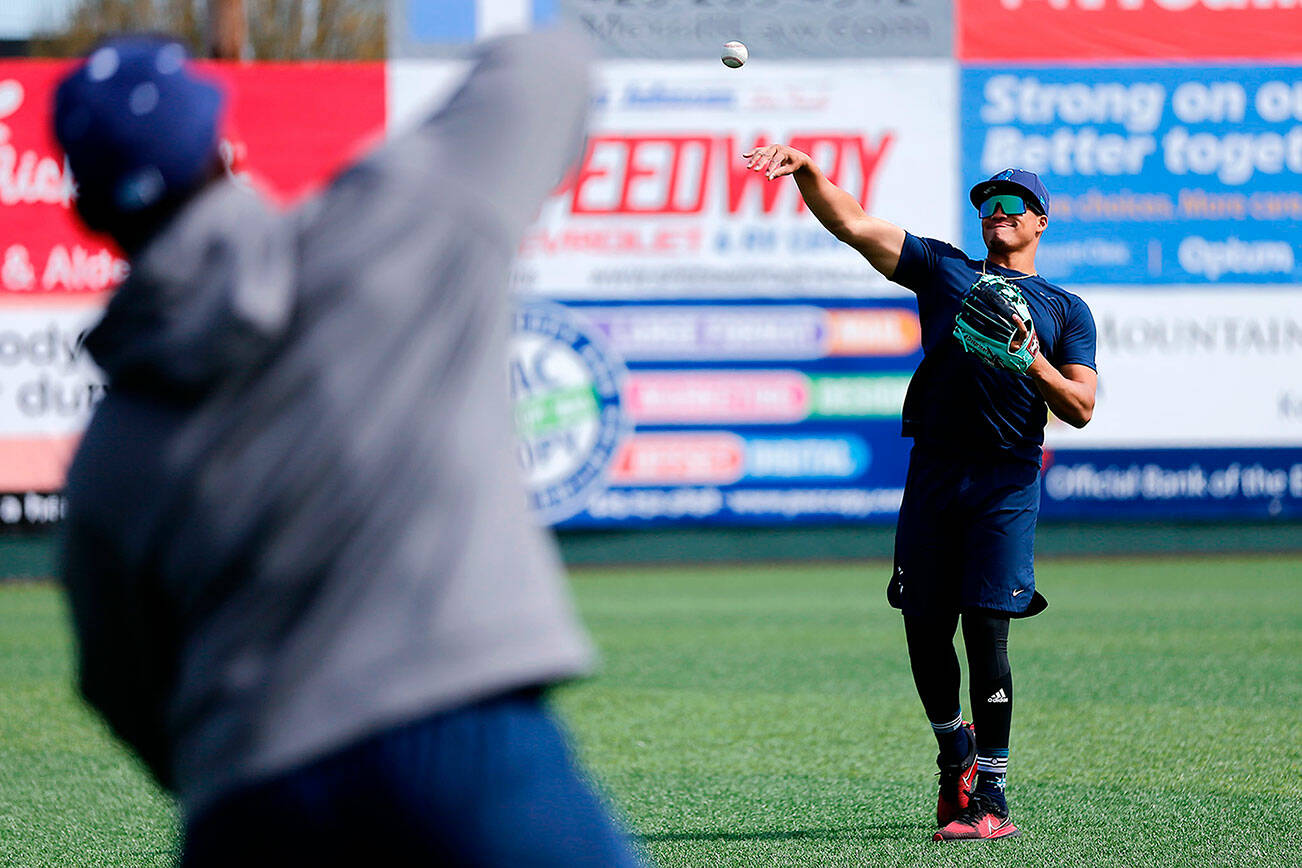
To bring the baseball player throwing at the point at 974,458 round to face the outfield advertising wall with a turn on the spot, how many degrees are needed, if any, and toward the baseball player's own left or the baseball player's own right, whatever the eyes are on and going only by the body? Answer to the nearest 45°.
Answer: approximately 180°

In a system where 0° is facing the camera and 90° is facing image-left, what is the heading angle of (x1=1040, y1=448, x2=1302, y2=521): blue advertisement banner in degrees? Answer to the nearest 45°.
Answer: approximately 0°

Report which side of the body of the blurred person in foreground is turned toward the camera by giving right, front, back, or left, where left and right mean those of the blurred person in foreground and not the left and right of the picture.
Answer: back

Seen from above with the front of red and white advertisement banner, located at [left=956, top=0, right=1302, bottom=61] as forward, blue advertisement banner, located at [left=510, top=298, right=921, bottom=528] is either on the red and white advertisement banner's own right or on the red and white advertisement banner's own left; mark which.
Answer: on the red and white advertisement banner's own right

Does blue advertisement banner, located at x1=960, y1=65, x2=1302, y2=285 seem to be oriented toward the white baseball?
yes

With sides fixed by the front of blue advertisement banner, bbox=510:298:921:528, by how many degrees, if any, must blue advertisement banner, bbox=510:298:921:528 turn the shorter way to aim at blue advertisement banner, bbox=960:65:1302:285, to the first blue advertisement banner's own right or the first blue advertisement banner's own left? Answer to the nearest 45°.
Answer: approximately 90° to the first blue advertisement banner's own left
